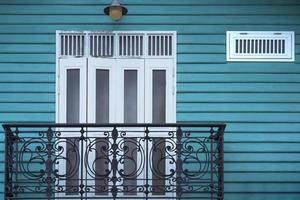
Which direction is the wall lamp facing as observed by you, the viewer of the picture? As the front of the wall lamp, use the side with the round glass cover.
facing the viewer

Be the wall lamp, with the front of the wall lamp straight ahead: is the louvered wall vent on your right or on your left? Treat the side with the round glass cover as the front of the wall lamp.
on your left

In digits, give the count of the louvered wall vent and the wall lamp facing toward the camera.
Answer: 2

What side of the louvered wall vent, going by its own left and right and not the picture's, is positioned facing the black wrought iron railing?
right

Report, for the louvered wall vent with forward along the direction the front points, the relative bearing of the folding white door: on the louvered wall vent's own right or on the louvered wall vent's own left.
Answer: on the louvered wall vent's own right
